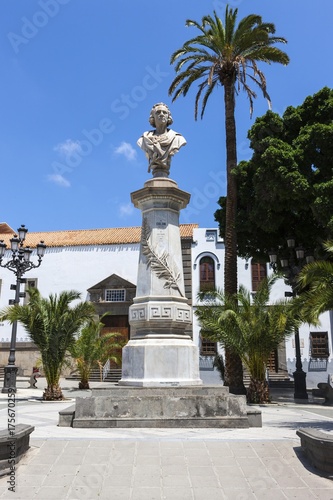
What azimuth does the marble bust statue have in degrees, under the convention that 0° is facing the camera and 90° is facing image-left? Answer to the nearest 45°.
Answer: approximately 0°

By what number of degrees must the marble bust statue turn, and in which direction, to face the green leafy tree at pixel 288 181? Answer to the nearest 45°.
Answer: approximately 135° to its left

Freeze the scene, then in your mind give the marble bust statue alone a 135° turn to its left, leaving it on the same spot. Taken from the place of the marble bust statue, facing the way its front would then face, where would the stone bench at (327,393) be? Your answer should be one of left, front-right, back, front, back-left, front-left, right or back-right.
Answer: front

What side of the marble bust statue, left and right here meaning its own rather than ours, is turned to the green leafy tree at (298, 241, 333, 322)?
left

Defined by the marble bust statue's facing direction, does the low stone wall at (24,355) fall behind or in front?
behind

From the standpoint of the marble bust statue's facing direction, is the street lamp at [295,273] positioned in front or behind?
behind

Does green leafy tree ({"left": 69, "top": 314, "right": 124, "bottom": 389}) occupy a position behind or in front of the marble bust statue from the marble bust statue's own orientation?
behind
